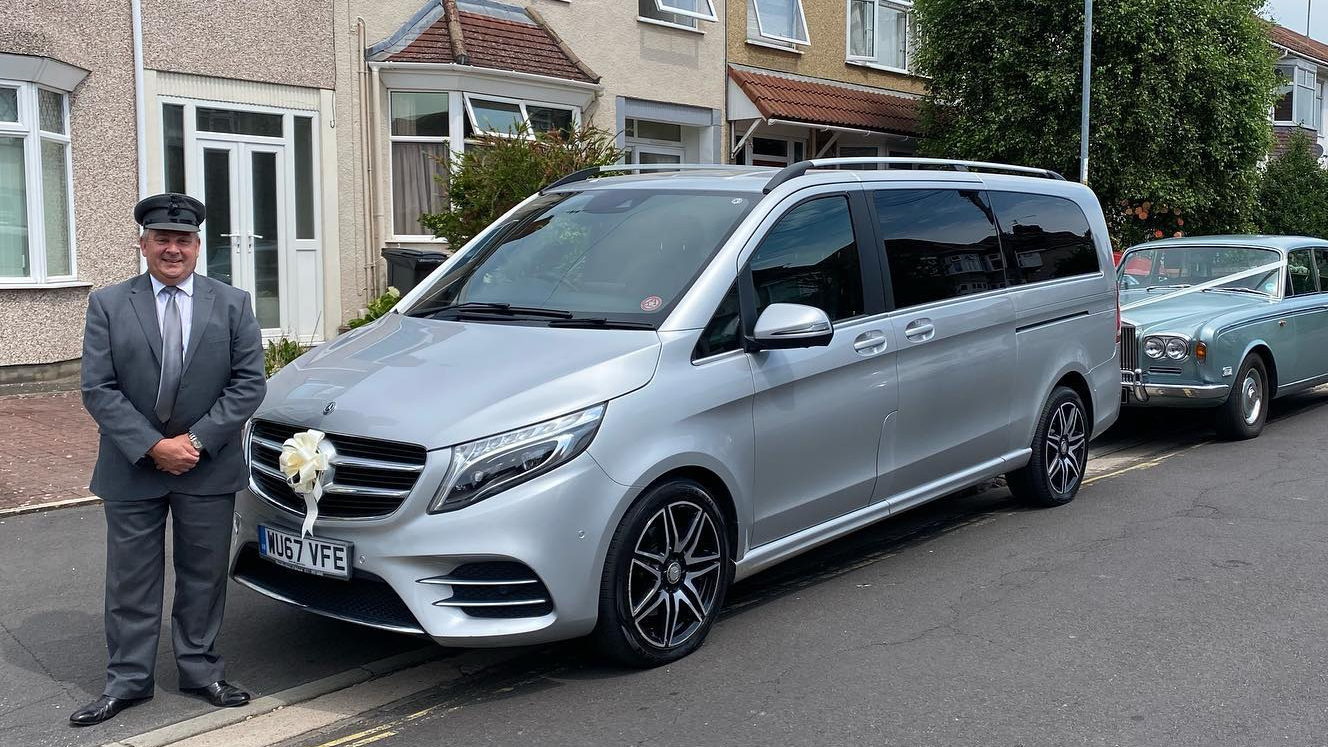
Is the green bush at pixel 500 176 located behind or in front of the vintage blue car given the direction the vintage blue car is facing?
in front

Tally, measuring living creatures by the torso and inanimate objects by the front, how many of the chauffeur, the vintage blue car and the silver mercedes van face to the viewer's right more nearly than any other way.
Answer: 0

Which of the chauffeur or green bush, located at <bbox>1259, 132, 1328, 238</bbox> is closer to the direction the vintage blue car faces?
the chauffeur

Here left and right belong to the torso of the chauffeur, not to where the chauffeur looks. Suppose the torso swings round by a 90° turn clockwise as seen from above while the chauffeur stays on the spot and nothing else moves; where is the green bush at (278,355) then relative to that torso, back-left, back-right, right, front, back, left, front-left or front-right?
right

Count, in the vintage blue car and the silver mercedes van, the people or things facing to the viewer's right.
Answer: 0

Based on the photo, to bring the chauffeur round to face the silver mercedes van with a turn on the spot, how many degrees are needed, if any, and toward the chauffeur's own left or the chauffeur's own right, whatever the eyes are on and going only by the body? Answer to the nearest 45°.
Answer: approximately 90° to the chauffeur's own left

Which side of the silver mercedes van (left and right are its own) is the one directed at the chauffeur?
front

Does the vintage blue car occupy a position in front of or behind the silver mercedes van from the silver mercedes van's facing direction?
behind

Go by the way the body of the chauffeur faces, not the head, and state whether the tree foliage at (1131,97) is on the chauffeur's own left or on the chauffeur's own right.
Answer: on the chauffeur's own left

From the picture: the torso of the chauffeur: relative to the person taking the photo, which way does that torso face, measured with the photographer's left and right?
facing the viewer

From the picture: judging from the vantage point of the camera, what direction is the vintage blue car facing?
facing the viewer and to the left of the viewer

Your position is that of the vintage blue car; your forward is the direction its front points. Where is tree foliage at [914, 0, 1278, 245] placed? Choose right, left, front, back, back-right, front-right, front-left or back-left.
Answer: back-right

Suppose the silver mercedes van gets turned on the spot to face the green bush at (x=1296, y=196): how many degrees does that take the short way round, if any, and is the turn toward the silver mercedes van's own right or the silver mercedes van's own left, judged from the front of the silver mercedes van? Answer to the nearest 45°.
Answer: approximately 180°

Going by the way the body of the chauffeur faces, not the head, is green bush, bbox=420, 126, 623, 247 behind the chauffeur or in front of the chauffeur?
behind
